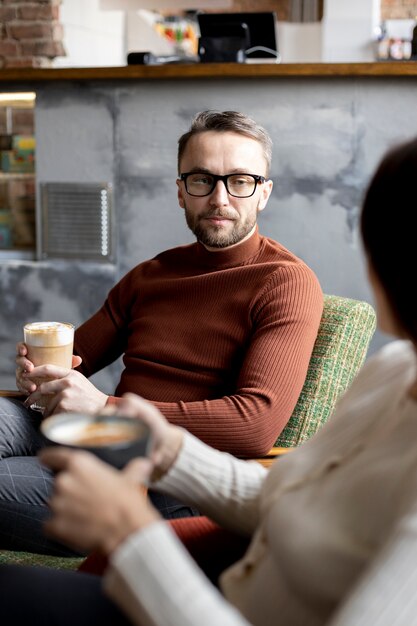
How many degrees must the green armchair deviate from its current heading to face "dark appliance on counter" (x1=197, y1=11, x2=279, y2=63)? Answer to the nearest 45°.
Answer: approximately 135° to its right

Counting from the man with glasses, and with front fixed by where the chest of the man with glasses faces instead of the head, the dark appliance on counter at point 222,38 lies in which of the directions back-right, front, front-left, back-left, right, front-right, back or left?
back-right

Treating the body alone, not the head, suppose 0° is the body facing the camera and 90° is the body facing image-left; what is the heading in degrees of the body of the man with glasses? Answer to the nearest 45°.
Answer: approximately 45°

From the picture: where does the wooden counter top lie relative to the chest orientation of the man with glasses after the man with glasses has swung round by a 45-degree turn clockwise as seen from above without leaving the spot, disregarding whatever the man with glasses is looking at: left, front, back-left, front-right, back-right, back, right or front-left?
right

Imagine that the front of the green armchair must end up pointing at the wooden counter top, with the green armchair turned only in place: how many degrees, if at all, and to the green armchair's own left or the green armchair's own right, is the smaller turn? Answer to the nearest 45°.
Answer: approximately 135° to the green armchair's own right

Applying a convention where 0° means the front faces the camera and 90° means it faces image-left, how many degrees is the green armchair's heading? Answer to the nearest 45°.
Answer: approximately 45°
